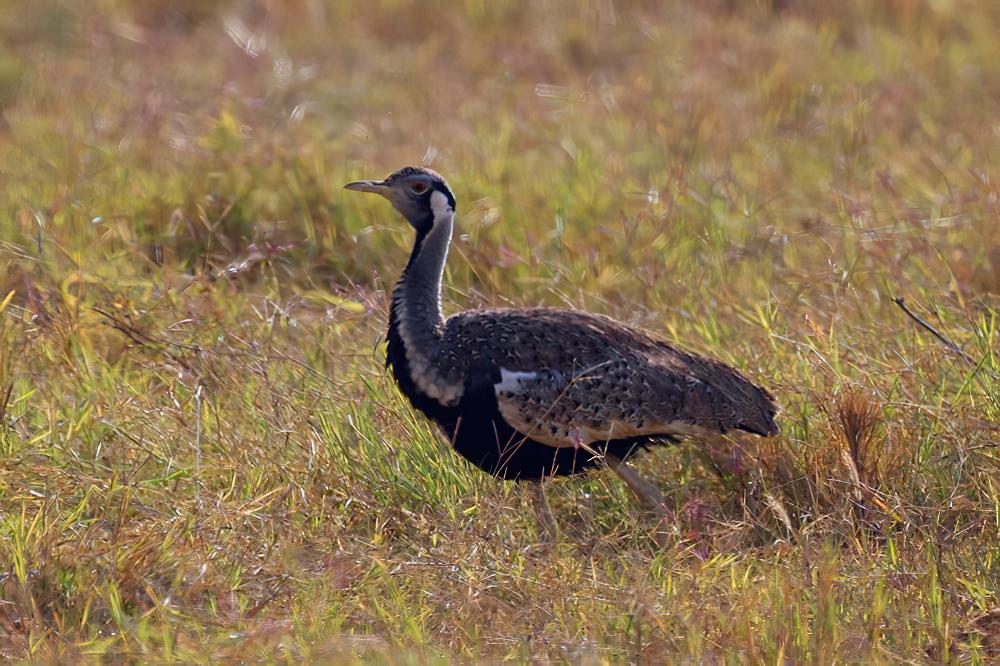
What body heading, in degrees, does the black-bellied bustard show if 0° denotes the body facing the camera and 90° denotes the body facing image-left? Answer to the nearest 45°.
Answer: approximately 90°
